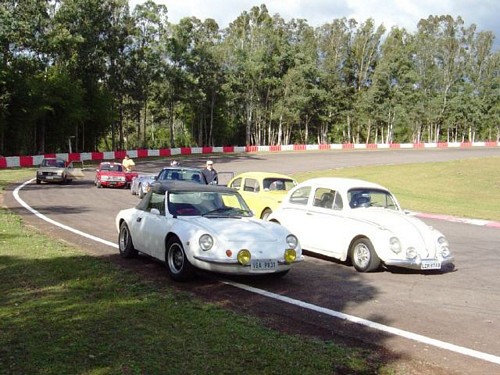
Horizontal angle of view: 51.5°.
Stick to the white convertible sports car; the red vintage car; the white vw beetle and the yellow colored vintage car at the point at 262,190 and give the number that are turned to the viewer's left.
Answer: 0

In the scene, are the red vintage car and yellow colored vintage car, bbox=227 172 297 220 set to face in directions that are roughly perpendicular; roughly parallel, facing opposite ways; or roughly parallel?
roughly parallel

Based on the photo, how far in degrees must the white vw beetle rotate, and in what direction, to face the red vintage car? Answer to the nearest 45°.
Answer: approximately 180°

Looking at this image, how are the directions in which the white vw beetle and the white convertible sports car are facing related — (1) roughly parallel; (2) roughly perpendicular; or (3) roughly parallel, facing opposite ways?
roughly parallel

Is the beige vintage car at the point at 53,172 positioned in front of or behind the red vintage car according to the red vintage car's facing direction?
behind

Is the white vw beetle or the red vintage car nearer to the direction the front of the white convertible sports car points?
the white vw beetle

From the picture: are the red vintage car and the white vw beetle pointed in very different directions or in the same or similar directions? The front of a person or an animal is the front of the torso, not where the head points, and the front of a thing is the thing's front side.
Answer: same or similar directions

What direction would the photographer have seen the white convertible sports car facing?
facing the viewer and to the right of the viewer

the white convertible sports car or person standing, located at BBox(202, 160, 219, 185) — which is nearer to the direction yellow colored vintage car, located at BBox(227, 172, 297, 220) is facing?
the white convertible sports car

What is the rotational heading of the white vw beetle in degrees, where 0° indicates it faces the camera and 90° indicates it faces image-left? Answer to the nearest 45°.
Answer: approximately 315°

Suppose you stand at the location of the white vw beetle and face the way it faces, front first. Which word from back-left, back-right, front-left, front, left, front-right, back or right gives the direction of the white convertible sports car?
right

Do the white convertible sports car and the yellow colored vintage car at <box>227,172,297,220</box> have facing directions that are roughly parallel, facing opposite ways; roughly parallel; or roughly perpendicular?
roughly parallel

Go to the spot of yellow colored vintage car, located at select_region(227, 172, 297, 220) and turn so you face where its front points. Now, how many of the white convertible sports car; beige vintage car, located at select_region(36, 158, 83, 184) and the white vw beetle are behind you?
1

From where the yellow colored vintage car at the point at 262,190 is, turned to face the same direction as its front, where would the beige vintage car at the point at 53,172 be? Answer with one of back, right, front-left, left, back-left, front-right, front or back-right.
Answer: back
